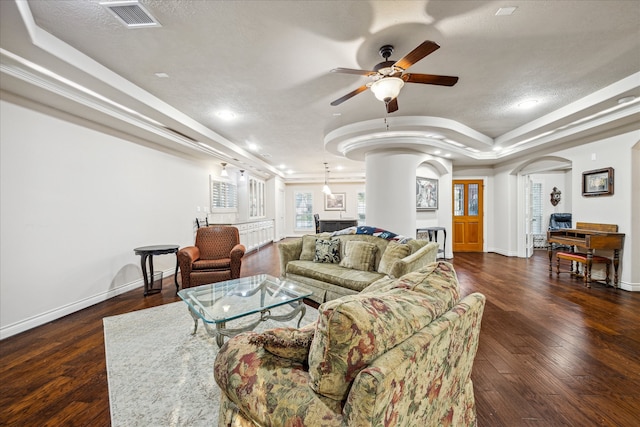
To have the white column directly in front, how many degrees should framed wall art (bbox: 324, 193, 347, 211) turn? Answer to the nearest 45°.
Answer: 0° — it already faces it

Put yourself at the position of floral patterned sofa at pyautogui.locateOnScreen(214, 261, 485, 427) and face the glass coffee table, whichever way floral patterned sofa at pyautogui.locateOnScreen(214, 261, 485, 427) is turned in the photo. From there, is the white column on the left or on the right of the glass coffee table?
right

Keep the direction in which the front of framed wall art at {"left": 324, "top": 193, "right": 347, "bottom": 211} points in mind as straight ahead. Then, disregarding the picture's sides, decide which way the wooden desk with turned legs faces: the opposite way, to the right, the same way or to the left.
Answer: to the right

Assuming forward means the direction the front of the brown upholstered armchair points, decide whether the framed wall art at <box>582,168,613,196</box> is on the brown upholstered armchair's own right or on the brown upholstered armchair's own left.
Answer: on the brown upholstered armchair's own left

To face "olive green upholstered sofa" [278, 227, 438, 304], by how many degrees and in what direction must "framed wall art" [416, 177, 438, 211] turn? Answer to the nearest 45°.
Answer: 0° — it already faces it

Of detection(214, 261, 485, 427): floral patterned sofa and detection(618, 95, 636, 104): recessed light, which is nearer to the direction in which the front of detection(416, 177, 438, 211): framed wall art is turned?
the floral patterned sofa

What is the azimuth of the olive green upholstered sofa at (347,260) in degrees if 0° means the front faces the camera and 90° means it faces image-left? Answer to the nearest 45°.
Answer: approximately 45°

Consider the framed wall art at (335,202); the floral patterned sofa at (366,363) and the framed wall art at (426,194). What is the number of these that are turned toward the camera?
2
